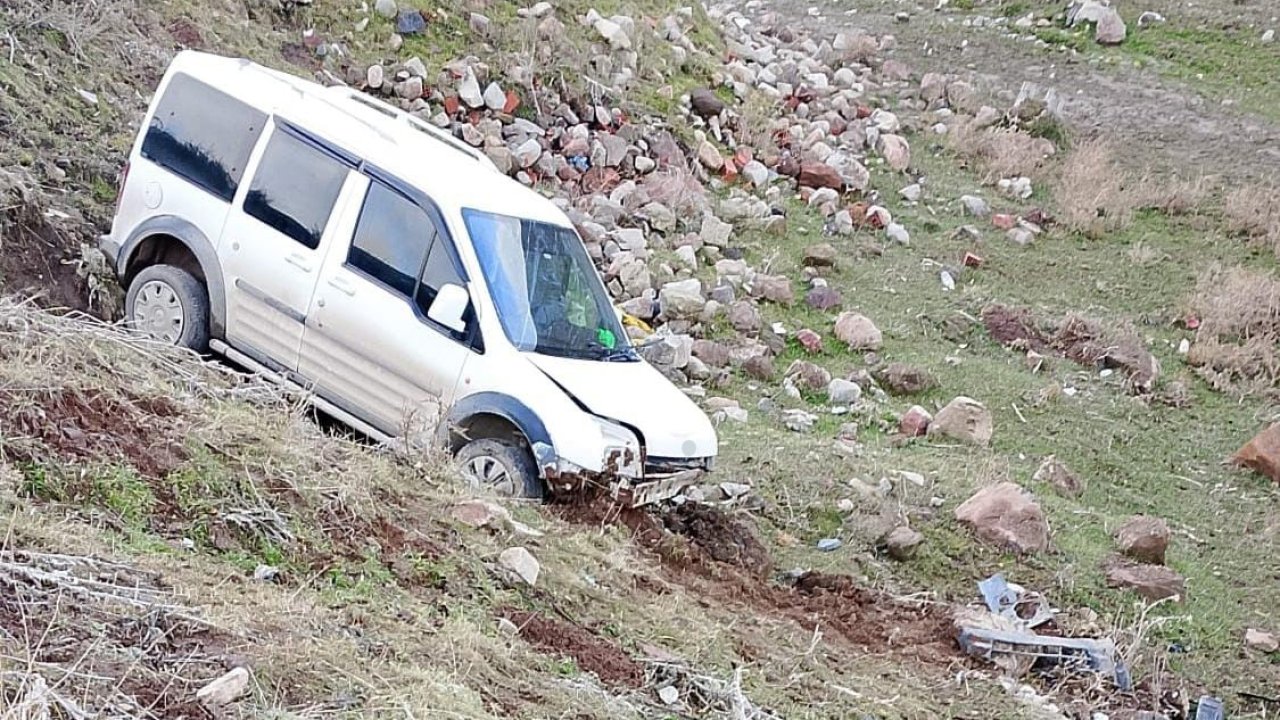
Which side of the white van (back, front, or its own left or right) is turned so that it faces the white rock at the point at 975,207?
left

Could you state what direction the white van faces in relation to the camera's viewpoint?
facing the viewer and to the right of the viewer

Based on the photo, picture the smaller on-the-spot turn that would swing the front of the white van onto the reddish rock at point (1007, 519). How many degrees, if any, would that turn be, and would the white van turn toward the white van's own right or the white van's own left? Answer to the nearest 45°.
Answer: approximately 45° to the white van's own left

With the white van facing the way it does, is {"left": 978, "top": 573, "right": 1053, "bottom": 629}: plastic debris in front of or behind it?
in front

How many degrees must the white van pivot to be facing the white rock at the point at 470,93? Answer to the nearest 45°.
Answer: approximately 135° to its left

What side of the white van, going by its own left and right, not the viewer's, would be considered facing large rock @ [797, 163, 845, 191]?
left

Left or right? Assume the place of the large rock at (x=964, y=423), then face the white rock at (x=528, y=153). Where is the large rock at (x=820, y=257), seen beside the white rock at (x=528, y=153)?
right

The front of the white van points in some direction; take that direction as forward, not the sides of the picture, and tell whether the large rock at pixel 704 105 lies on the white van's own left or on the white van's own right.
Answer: on the white van's own left

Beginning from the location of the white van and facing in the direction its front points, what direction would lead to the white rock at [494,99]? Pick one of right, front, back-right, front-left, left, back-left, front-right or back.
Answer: back-left

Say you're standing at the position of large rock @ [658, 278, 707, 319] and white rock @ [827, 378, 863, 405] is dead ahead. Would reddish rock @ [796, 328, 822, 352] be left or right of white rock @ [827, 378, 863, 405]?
left

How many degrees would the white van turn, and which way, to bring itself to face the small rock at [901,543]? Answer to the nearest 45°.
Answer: approximately 45° to its left

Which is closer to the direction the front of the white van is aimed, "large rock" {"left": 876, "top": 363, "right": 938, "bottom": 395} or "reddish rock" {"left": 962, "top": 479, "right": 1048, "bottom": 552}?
the reddish rock

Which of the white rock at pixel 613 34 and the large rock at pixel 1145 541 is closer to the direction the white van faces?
the large rock
